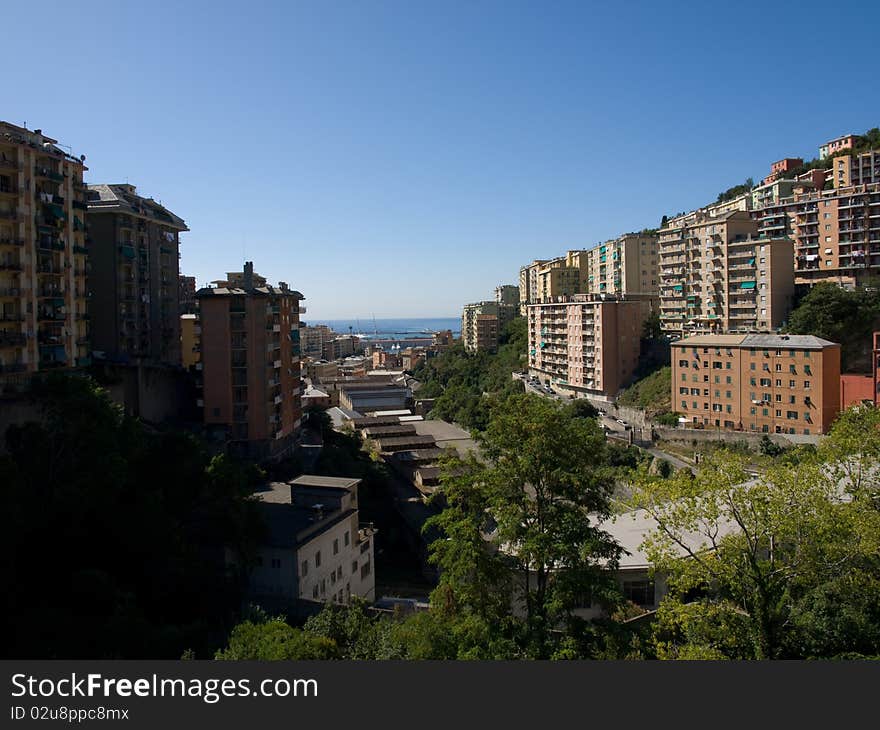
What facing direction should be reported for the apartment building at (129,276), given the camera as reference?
facing the viewer and to the right of the viewer

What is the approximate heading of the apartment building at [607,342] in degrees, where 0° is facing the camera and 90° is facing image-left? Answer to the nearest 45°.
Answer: approximately 45°

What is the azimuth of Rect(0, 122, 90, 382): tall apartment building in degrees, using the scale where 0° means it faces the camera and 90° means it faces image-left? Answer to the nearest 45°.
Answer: approximately 315°
